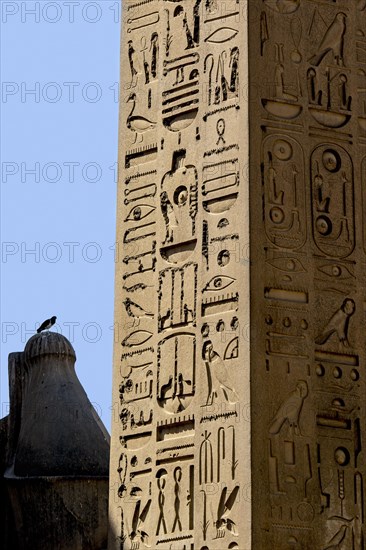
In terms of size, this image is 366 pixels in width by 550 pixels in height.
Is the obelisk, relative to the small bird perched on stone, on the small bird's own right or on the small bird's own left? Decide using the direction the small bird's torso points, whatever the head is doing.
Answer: on the small bird's own right
